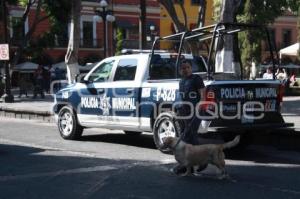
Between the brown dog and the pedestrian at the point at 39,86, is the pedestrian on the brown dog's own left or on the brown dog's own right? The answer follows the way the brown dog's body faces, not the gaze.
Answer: on the brown dog's own right

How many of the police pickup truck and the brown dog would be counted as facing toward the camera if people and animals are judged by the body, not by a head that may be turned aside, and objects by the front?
0

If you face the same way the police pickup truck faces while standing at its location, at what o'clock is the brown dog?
The brown dog is roughly at 7 o'clock from the police pickup truck.

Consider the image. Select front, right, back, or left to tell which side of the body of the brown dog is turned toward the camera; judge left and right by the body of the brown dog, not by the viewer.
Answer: left

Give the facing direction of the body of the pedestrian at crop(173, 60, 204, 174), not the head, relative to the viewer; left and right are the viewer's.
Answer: facing the viewer and to the left of the viewer

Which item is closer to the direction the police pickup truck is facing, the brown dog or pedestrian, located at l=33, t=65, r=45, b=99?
the pedestrian

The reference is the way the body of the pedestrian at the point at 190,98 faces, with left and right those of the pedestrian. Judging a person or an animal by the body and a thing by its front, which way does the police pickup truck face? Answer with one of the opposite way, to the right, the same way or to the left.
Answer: to the right

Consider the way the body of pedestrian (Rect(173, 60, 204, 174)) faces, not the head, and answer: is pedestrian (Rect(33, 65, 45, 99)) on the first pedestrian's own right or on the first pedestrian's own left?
on the first pedestrian's own right

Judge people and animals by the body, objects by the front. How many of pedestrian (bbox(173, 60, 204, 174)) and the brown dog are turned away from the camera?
0

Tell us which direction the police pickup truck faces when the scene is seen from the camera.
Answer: facing away from the viewer and to the left of the viewer
